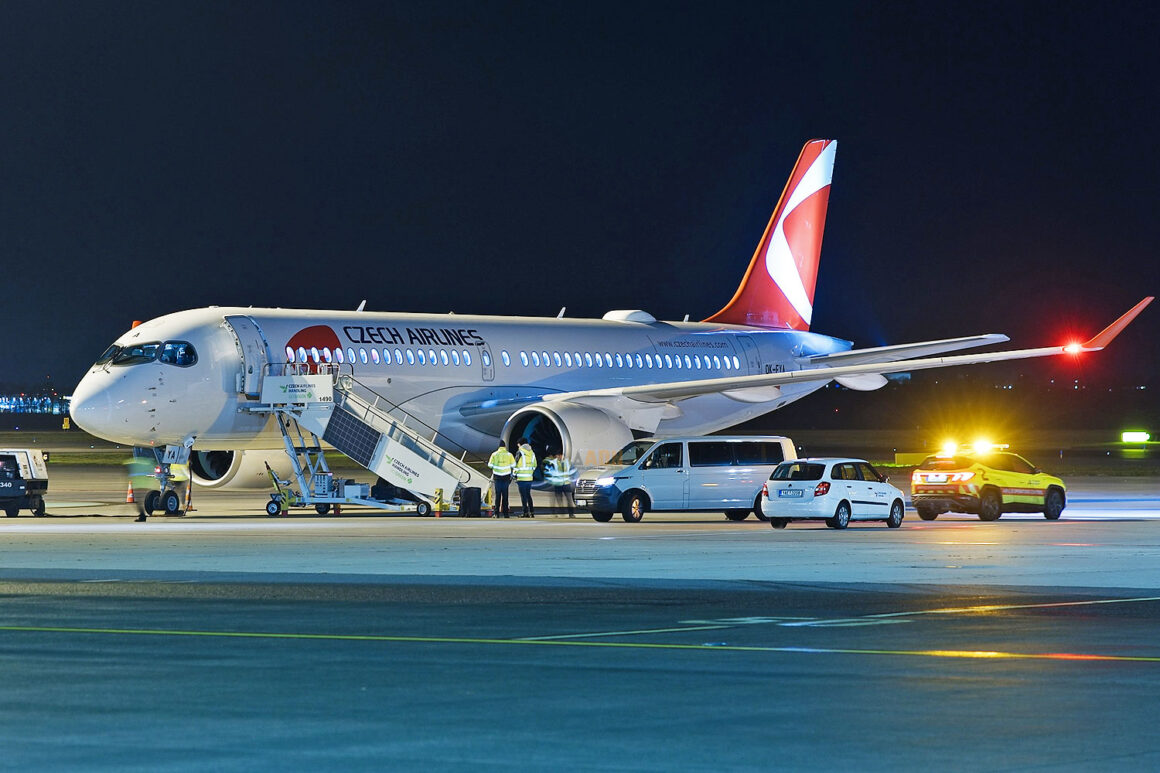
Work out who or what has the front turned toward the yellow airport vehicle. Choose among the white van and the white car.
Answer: the white car

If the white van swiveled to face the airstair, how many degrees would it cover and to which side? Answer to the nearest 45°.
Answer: approximately 45° to its right

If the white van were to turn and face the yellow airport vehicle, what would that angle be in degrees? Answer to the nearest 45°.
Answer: approximately 135° to its left

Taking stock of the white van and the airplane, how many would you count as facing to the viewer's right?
0

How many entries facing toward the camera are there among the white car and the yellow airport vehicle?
0

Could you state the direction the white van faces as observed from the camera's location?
facing the viewer and to the left of the viewer

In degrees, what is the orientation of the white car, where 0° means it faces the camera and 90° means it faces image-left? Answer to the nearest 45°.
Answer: approximately 225°

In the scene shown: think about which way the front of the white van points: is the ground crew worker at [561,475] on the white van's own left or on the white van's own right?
on the white van's own right

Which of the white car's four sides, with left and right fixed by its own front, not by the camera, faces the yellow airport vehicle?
front

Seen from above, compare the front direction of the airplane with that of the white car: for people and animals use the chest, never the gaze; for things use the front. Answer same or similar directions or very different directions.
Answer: very different directions
